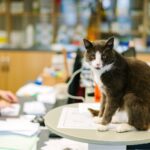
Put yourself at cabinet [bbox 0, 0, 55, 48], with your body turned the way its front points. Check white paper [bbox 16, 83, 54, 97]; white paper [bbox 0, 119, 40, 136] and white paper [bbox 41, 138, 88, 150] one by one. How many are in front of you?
3

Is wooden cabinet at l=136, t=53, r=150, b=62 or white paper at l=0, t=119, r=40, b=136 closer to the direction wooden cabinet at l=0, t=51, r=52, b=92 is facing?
the white paper

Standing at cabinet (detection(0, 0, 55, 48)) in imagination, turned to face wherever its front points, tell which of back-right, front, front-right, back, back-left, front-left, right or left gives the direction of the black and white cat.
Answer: front

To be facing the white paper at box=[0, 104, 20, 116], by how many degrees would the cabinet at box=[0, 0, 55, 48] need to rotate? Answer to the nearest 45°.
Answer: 0° — it already faces it

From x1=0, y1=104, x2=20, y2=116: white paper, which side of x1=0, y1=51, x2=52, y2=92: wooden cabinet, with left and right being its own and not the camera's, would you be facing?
front

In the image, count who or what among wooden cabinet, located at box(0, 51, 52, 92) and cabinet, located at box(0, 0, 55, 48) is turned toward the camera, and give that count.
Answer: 2

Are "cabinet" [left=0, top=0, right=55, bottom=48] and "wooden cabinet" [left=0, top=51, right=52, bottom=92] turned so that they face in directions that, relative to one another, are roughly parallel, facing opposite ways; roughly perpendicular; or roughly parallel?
roughly parallel

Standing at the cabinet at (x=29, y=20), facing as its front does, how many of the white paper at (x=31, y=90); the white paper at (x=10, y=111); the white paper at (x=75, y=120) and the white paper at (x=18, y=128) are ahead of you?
4

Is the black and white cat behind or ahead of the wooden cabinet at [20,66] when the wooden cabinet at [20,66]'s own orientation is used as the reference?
ahead

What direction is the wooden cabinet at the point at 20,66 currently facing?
toward the camera

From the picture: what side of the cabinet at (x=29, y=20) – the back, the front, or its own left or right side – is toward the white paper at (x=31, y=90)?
front

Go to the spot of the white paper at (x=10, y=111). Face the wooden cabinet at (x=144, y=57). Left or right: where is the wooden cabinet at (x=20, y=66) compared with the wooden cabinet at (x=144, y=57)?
left

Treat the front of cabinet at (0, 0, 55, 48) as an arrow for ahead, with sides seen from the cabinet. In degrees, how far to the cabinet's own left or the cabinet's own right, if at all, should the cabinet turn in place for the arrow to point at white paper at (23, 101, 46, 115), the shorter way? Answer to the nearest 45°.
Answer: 0° — it already faces it
